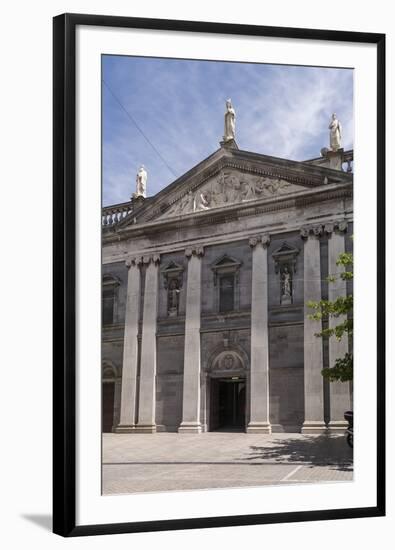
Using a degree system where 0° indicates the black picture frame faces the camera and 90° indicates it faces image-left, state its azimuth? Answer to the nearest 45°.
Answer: approximately 315°
